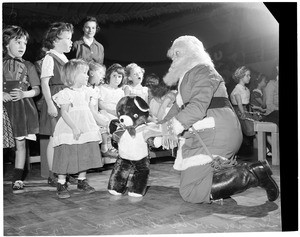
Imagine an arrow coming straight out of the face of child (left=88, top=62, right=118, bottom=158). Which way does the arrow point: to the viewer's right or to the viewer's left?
to the viewer's right

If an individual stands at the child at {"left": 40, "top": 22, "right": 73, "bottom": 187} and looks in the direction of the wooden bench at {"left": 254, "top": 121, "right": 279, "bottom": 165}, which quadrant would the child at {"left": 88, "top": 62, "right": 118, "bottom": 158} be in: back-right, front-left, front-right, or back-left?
front-left

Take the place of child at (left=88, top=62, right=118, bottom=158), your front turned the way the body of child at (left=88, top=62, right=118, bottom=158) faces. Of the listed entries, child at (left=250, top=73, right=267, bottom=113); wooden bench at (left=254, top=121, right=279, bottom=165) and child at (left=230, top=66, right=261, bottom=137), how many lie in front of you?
3

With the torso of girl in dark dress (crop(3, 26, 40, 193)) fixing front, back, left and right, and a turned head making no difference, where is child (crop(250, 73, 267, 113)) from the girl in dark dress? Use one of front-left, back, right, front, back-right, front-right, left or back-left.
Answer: left

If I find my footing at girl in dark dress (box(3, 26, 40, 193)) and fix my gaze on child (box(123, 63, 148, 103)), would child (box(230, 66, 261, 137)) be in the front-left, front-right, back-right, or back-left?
front-right

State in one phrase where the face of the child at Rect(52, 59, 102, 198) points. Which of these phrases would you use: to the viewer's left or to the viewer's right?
to the viewer's right

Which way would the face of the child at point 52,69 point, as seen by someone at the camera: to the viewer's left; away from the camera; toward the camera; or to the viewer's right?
to the viewer's right

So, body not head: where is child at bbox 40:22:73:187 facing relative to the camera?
to the viewer's right

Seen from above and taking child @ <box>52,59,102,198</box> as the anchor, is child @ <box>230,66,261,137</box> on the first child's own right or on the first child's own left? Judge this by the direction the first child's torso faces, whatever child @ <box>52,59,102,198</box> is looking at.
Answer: on the first child's own left

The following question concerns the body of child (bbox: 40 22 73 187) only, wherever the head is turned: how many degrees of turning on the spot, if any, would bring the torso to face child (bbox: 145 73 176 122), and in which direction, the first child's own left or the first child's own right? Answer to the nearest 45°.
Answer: approximately 45° to the first child's own left

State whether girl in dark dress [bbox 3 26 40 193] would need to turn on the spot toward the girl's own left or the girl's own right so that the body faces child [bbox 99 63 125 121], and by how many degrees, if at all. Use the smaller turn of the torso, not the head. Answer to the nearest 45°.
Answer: approximately 90° to the girl's own left

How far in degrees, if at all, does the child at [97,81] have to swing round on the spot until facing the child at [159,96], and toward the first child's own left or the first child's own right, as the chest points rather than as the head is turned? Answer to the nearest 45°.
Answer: approximately 45° to the first child's own left

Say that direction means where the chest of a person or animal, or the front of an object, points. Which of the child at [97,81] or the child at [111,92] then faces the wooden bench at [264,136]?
the child at [97,81]

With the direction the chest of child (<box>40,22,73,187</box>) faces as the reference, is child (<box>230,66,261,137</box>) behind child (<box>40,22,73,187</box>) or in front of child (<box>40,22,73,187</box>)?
in front
